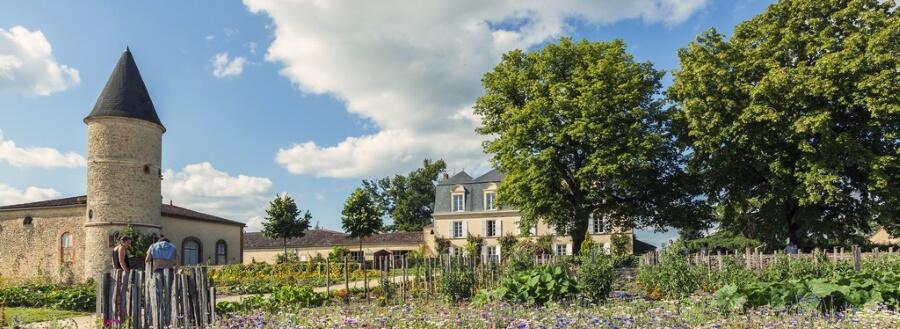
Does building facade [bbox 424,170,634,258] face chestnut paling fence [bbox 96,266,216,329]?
yes

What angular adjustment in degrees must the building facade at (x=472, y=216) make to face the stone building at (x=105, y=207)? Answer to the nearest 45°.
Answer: approximately 45° to its right

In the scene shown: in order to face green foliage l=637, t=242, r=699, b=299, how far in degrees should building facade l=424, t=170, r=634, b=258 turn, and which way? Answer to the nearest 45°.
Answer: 0° — it already faces it

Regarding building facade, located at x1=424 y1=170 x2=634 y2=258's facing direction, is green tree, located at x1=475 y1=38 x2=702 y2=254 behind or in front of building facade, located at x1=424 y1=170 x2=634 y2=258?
in front

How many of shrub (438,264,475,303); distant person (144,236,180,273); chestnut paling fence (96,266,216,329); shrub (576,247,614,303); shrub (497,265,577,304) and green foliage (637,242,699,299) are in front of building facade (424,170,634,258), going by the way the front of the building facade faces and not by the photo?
6

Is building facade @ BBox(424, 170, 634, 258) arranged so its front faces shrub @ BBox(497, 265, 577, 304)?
yes

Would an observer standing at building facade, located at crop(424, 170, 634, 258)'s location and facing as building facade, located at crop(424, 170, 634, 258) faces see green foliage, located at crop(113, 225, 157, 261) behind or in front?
in front

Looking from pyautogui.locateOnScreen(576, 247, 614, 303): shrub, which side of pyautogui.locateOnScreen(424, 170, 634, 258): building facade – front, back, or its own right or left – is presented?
front

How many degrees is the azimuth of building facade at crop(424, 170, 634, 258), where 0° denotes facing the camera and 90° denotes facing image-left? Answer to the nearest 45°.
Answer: approximately 0°

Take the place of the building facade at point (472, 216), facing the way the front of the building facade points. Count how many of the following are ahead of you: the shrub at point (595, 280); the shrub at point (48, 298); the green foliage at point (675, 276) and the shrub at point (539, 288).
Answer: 4
